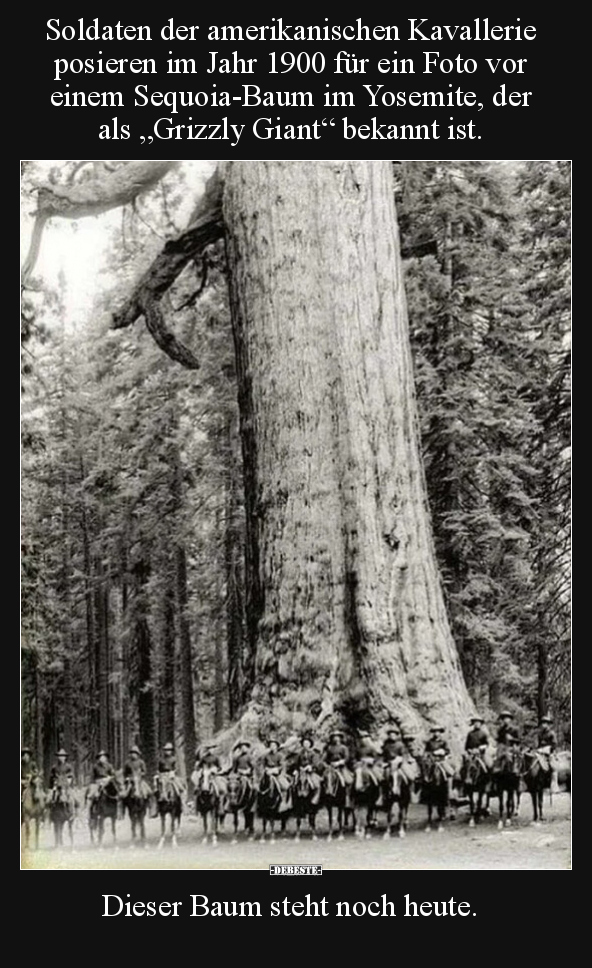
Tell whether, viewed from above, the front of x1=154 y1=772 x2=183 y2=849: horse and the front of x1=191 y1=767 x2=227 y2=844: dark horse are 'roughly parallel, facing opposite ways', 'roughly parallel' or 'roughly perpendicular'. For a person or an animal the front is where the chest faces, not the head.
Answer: roughly parallel

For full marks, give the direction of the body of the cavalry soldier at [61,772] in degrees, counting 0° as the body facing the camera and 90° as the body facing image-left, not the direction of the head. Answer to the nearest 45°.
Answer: approximately 0°

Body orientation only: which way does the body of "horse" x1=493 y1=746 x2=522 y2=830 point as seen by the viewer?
toward the camera

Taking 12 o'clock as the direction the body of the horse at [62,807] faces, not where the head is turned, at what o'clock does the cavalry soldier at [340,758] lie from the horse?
The cavalry soldier is roughly at 10 o'clock from the horse.

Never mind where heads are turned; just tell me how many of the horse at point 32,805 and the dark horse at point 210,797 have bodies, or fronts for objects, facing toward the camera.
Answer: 2

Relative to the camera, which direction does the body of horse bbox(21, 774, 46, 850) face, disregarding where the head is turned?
toward the camera

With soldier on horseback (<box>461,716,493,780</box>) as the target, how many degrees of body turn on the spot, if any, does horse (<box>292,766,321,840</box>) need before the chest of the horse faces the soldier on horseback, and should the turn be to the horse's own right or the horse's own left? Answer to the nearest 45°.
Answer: approximately 90° to the horse's own left

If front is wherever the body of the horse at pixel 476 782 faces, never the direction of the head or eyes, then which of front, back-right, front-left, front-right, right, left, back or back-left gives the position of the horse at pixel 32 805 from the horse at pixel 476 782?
right

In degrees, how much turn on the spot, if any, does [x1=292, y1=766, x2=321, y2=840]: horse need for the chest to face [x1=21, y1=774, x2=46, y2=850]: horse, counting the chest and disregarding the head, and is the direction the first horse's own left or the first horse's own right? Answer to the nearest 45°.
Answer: approximately 90° to the first horse's own right

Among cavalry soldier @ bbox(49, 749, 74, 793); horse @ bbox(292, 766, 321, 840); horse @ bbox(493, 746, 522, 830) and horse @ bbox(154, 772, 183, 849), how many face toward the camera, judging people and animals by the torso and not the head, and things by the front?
4
